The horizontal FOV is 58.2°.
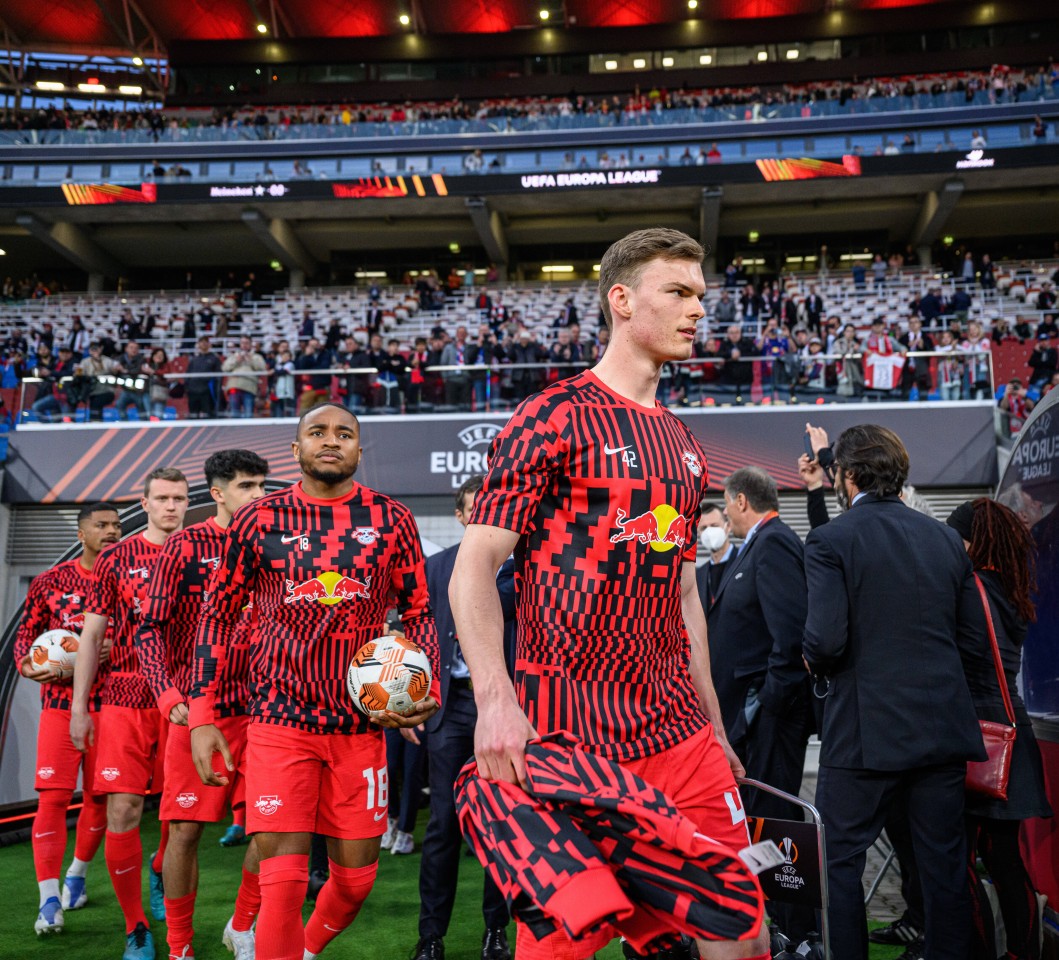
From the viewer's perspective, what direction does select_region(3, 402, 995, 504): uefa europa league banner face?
toward the camera

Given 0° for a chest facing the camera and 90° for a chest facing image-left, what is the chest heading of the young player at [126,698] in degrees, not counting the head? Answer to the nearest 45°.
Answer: approximately 315°

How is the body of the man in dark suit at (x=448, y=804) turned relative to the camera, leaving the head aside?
toward the camera

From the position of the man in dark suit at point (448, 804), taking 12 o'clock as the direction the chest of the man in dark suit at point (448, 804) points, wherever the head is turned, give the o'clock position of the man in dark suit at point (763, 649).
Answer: the man in dark suit at point (763, 649) is roughly at 9 o'clock from the man in dark suit at point (448, 804).

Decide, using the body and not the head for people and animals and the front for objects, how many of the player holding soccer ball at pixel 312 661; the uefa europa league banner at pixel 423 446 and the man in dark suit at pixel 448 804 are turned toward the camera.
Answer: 3

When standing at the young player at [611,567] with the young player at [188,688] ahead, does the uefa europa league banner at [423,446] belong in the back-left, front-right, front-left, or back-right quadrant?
front-right

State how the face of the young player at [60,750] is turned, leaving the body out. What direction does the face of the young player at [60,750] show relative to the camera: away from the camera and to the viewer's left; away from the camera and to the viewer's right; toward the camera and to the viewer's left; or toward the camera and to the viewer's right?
toward the camera and to the viewer's right

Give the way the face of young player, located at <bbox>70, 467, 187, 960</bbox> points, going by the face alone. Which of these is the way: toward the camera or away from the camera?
toward the camera

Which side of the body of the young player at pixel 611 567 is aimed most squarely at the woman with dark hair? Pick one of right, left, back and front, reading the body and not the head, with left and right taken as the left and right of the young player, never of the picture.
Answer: left

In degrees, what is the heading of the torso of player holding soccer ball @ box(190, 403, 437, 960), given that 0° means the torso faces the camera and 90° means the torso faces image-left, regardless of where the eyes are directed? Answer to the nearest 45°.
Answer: approximately 0°

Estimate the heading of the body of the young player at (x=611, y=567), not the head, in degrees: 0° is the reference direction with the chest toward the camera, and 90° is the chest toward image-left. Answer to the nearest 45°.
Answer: approximately 315°

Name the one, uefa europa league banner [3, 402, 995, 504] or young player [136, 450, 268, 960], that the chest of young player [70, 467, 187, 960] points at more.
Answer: the young player

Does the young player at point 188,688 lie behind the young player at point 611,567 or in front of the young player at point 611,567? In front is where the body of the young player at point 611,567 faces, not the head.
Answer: behind

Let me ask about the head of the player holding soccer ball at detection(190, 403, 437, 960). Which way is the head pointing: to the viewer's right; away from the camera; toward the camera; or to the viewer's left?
toward the camera

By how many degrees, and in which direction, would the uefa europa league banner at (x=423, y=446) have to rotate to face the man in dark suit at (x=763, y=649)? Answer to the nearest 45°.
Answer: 0° — it already faces them
